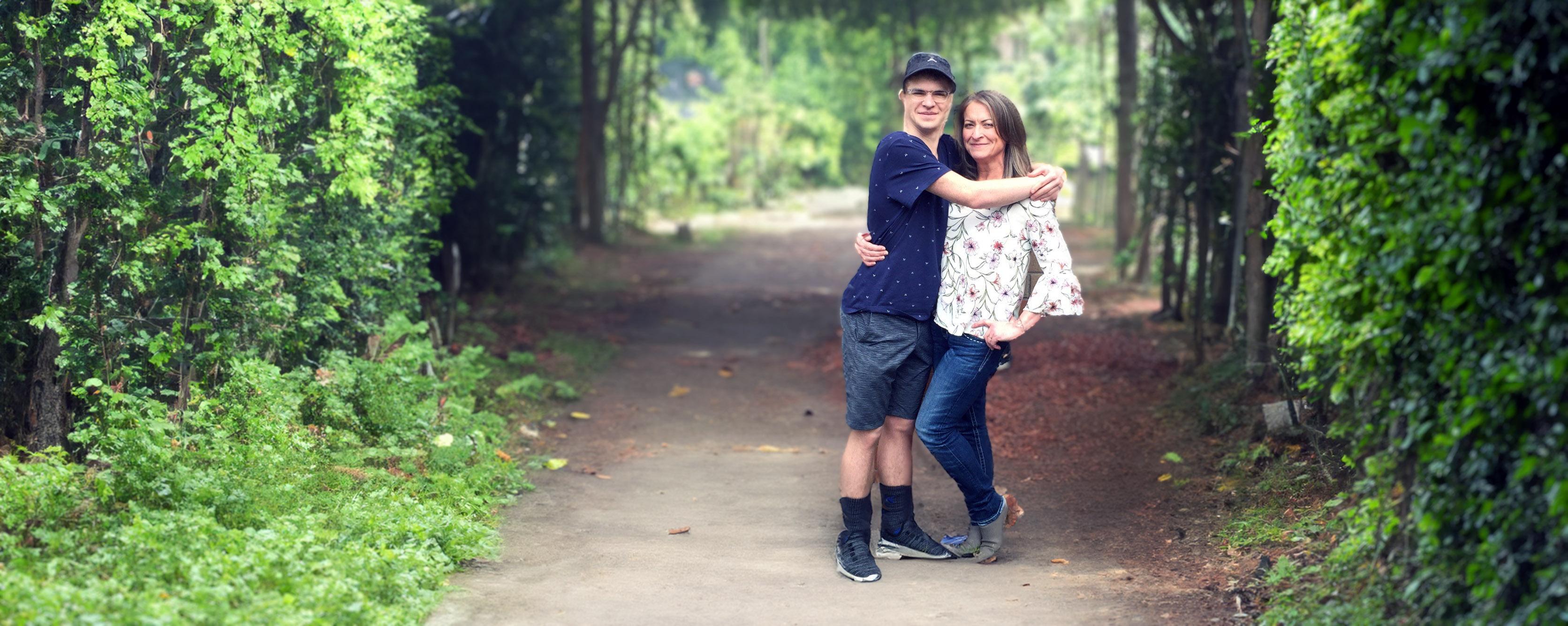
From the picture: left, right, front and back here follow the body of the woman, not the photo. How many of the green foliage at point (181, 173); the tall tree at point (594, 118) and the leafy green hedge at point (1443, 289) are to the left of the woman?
1

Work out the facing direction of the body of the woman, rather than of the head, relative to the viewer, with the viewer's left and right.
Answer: facing the viewer and to the left of the viewer

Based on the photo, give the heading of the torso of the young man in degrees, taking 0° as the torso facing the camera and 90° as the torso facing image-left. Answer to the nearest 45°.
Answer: approximately 315°

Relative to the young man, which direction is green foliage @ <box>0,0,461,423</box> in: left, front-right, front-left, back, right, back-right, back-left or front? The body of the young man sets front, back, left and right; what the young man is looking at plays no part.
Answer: back-right

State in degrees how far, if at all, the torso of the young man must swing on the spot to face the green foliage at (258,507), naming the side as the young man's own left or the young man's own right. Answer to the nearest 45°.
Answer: approximately 135° to the young man's own right

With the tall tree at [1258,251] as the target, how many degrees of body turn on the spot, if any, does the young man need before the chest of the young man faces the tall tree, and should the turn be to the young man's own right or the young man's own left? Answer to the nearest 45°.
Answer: approximately 90° to the young man's own left

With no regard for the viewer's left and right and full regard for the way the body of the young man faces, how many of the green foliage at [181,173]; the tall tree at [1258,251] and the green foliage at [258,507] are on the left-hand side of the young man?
1

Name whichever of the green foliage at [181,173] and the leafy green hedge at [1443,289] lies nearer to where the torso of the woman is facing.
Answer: the green foliage
